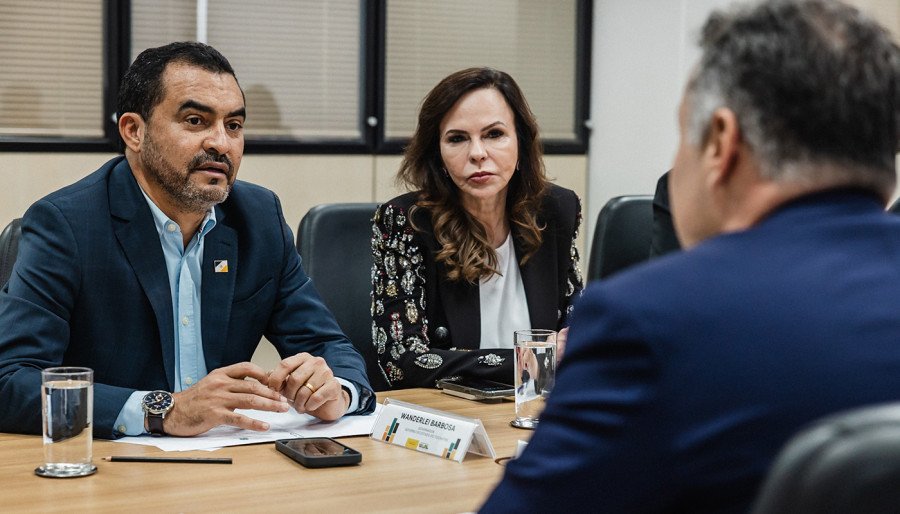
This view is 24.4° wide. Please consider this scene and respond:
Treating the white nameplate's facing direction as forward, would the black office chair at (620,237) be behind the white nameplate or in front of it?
behind

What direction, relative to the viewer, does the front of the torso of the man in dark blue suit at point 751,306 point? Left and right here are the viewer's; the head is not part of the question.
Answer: facing away from the viewer and to the left of the viewer

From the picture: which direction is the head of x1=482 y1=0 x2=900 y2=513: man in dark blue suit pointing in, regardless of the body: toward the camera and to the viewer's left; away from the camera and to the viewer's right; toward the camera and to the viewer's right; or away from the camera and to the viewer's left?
away from the camera and to the viewer's left

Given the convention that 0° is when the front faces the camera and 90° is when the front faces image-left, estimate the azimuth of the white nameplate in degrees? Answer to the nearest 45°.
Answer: approximately 45°

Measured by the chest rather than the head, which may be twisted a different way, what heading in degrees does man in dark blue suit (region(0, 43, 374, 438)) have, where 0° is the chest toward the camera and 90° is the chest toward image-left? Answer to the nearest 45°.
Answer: approximately 315°

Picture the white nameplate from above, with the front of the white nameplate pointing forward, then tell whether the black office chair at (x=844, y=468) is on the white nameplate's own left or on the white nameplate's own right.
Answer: on the white nameplate's own left
